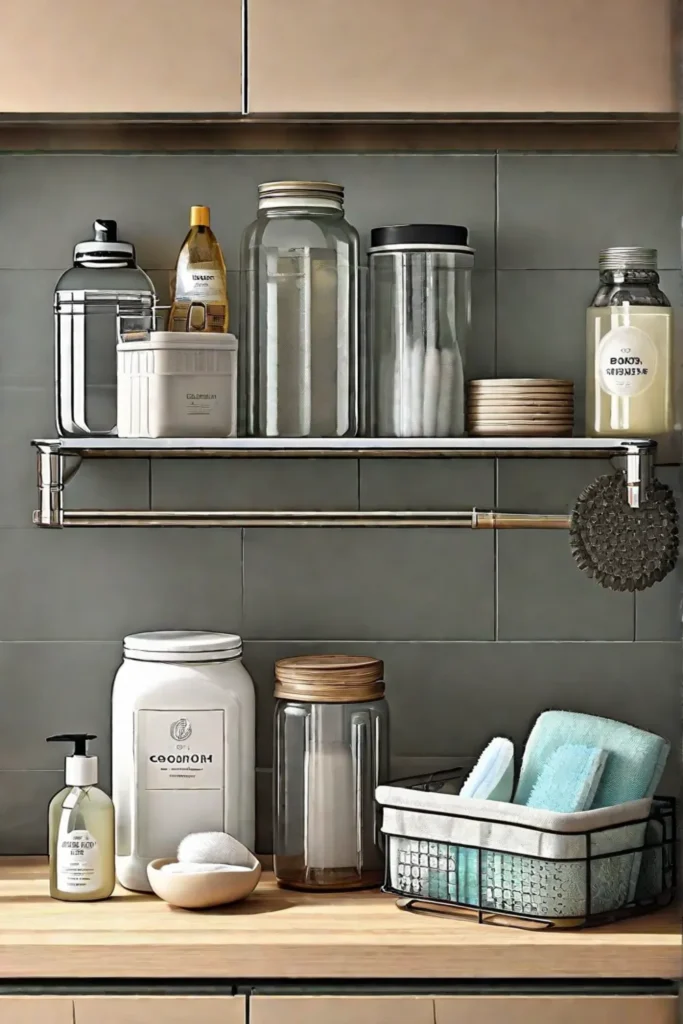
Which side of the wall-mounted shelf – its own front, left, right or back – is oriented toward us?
front

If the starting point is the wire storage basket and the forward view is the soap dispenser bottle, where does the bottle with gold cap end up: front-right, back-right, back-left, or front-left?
front-right

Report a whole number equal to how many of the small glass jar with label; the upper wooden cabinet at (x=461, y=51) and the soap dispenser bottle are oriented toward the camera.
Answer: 3

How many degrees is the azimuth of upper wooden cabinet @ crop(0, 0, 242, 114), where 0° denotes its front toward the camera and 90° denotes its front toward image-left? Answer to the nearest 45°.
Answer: approximately 0°

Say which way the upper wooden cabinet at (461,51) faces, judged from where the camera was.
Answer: facing the viewer

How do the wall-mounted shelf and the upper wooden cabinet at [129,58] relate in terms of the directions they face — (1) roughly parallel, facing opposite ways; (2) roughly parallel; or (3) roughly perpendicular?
roughly parallel

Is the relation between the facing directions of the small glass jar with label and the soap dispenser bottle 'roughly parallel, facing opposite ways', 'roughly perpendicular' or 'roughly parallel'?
roughly parallel

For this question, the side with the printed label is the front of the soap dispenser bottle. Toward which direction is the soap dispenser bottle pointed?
toward the camera
